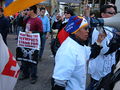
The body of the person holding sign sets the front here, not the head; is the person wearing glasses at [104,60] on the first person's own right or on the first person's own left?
on the first person's own left

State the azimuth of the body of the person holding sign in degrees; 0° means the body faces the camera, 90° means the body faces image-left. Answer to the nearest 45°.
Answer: approximately 45°
